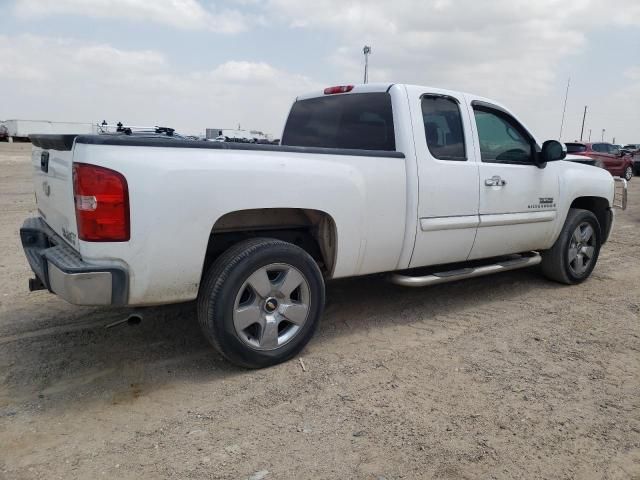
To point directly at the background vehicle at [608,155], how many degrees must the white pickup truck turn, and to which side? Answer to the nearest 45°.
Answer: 0° — it already faces it

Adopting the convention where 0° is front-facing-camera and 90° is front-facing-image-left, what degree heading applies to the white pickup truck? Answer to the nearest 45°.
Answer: approximately 225°
